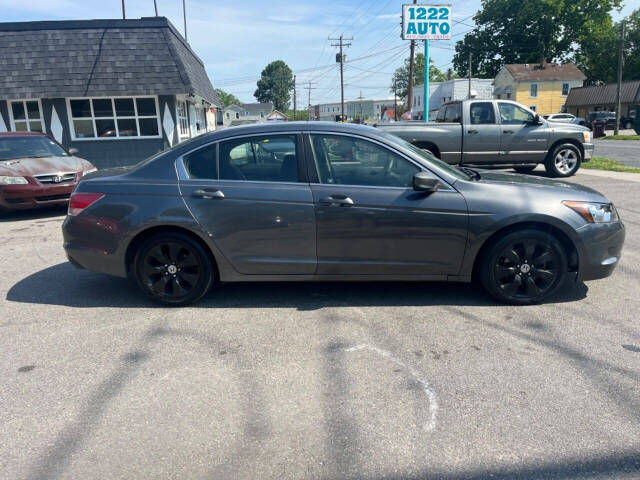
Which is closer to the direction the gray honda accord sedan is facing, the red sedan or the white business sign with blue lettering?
the white business sign with blue lettering

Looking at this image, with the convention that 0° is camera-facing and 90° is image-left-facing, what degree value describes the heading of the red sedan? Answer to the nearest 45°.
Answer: approximately 315°

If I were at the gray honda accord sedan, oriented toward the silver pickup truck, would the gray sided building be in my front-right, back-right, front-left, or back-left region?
front-left

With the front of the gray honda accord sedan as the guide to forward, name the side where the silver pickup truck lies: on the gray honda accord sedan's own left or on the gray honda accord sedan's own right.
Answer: on the gray honda accord sedan's own left

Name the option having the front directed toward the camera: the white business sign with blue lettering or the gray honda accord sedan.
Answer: the white business sign with blue lettering

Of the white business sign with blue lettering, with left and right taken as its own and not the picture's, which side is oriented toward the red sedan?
front

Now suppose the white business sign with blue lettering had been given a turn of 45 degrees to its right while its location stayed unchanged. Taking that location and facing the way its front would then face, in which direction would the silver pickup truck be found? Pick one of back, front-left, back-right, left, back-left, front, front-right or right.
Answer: front-left

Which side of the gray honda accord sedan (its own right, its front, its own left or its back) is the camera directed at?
right

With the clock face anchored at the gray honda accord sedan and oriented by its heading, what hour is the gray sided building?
The gray sided building is roughly at 8 o'clock from the gray honda accord sedan.

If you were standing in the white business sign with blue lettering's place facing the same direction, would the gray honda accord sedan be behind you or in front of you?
in front

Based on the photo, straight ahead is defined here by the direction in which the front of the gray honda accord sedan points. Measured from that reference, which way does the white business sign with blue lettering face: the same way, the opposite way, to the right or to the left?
to the right

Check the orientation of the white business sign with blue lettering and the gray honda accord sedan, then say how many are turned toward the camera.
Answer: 1

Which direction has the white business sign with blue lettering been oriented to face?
toward the camera

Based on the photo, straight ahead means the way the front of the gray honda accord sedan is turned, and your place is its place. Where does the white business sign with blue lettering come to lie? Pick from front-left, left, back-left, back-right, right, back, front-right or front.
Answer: left
